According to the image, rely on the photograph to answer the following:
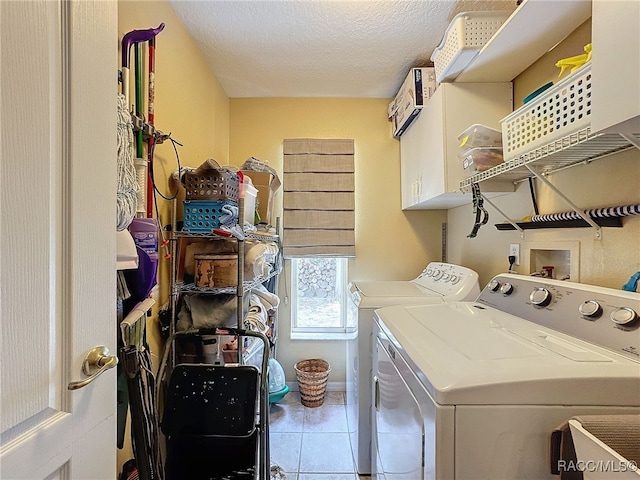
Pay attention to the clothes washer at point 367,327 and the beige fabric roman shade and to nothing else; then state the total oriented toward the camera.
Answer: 1

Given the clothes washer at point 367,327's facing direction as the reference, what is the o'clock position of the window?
The window is roughly at 2 o'clock from the clothes washer.

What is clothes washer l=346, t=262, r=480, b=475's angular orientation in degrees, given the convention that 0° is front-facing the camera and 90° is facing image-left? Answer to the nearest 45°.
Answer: approximately 90°

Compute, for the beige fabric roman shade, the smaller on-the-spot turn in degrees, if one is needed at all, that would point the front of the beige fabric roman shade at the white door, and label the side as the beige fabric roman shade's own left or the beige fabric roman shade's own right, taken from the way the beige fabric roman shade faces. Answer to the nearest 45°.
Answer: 0° — it already faces it

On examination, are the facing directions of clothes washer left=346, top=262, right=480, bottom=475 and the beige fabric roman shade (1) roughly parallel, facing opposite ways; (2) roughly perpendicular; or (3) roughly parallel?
roughly perpendicular

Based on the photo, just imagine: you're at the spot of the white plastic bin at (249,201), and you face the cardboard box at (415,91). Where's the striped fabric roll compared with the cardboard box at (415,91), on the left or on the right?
right

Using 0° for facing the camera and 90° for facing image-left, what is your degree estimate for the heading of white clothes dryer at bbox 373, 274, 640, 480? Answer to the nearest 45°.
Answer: approximately 45°

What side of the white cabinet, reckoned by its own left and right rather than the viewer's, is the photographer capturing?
left

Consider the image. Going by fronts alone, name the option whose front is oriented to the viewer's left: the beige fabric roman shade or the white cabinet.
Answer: the white cabinet
